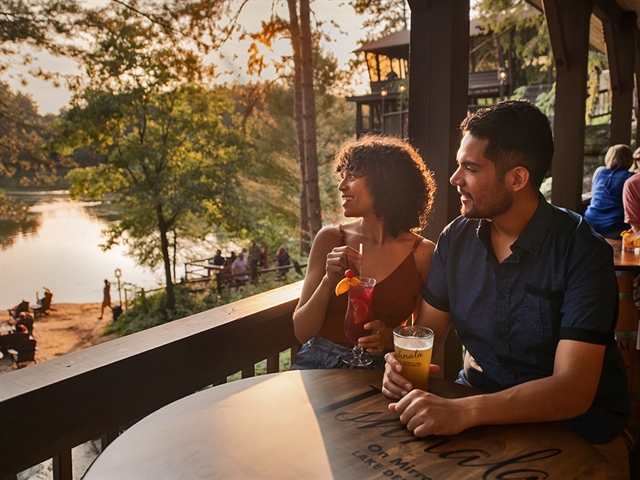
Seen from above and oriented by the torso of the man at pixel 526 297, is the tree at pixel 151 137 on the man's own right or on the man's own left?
on the man's own right

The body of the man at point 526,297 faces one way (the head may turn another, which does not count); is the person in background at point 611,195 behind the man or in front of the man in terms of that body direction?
behind

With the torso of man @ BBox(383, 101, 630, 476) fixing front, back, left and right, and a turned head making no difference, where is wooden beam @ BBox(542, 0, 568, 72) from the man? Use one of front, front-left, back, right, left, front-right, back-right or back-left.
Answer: back-right

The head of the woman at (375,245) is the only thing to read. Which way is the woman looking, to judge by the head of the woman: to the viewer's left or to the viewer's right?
to the viewer's left

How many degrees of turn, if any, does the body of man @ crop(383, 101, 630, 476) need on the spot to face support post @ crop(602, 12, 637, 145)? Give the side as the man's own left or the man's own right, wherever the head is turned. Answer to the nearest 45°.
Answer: approximately 135° to the man's own right

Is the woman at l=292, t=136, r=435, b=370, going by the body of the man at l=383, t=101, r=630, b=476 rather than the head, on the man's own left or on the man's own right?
on the man's own right

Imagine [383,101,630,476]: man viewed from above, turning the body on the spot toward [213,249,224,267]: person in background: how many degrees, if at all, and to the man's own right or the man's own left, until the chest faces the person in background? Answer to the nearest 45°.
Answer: approximately 90° to the man's own right

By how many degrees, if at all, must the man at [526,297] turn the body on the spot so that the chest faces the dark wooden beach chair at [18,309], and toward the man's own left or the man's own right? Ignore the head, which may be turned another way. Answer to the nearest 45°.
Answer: approximately 90° to the man's own right

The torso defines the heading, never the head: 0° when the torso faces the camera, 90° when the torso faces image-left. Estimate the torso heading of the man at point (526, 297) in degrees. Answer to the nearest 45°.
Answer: approximately 45°

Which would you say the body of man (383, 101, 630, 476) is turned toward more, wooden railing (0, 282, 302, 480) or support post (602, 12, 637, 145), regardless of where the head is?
the wooden railing

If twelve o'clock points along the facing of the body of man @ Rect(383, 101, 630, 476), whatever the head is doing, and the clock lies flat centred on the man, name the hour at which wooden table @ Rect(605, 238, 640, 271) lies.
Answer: The wooden table is roughly at 5 o'clock from the man.

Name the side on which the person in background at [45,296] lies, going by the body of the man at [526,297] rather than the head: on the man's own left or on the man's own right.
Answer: on the man's own right
